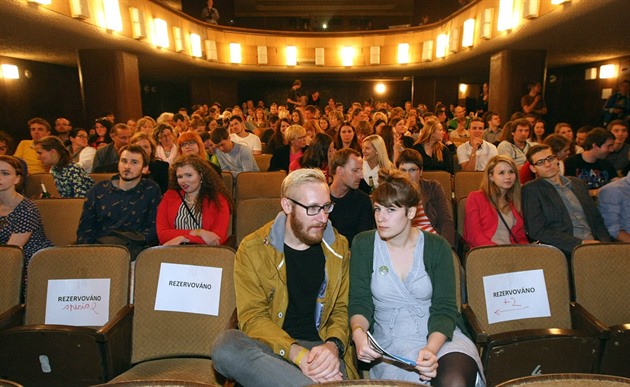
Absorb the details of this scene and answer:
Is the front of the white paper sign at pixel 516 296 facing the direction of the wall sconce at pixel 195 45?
no

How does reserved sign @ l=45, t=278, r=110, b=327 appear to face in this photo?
toward the camera

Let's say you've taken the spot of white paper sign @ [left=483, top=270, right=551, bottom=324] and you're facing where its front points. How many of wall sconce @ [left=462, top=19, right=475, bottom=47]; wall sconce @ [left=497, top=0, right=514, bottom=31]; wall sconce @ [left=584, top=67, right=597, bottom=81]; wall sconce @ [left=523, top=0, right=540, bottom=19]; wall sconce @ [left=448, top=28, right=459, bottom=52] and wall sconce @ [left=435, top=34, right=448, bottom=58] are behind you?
6

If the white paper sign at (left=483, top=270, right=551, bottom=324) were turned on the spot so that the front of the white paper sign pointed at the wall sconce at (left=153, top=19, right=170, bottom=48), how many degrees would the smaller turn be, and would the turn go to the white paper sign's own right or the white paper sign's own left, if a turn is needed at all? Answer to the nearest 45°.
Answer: approximately 135° to the white paper sign's own right

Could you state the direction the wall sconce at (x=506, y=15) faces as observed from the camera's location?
facing the viewer and to the left of the viewer

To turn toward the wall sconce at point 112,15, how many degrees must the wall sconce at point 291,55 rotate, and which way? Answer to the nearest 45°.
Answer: approximately 45° to its right

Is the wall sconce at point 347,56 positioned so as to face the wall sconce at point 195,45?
no

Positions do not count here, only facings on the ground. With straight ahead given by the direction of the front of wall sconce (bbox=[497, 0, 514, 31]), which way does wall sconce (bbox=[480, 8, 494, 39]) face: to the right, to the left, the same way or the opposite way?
the same way

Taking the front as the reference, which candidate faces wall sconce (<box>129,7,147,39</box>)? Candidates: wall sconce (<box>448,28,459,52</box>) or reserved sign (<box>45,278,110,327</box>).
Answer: wall sconce (<box>448,28,459,52</box>)

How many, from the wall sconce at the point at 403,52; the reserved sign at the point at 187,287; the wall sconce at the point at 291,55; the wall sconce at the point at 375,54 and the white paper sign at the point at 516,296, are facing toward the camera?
5

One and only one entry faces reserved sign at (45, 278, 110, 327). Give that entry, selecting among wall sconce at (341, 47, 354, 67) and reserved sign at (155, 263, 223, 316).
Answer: the wall sconce

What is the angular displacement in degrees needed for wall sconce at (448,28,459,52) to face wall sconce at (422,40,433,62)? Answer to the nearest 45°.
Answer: approximately 135° to its right

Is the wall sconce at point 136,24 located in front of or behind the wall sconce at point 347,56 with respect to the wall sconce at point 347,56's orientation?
in front

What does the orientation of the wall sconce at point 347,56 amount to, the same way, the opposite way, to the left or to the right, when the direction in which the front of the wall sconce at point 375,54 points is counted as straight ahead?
the same way

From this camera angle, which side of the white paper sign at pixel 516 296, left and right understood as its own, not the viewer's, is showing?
front

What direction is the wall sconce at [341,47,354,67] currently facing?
toward the camera

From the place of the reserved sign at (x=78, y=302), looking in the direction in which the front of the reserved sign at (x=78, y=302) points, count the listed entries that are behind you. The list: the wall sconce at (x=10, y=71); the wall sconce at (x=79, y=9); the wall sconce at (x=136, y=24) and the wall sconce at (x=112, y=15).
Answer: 4

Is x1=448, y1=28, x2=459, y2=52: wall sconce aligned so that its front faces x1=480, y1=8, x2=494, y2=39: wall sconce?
no

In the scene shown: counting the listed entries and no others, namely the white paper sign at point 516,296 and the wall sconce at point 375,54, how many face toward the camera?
2

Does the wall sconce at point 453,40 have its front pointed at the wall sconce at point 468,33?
no

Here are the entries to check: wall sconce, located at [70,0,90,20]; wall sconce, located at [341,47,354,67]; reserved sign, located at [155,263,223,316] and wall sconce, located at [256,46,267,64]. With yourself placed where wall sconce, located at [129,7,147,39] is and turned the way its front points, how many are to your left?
2

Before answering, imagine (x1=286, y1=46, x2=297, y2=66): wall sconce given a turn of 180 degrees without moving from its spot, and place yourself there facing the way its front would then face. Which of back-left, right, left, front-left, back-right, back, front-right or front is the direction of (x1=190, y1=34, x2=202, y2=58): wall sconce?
back-left

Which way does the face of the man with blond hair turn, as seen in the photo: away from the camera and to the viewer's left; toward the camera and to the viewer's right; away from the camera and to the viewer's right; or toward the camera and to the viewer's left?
toward the camera and to the viewer's right
